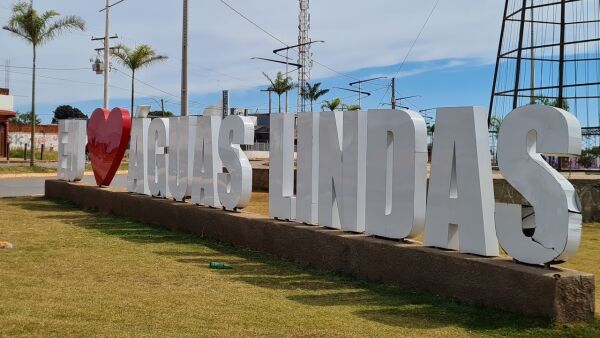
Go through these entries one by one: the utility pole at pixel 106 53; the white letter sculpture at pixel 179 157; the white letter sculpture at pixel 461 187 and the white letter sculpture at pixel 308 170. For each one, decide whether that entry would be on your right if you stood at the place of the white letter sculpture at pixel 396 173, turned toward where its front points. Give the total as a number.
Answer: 3

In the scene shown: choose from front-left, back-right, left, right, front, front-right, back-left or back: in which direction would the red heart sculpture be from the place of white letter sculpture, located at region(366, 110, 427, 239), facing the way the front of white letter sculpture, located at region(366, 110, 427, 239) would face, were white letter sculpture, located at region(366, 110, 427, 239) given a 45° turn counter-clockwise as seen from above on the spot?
back-right

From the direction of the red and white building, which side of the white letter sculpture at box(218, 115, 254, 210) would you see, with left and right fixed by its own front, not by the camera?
right

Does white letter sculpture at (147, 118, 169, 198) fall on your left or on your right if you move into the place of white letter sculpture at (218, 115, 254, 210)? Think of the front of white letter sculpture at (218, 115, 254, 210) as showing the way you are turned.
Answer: on your right

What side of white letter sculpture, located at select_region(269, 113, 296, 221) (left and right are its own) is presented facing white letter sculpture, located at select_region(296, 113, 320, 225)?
left

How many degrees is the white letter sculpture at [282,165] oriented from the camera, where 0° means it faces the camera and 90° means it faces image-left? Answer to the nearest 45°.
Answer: approximately 45°

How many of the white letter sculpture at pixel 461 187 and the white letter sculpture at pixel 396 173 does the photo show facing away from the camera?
0

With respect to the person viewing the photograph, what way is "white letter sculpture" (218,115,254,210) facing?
facing the viewer and to the left of the viewer

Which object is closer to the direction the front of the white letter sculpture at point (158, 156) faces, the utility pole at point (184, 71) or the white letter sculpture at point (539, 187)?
the white letter sculpture

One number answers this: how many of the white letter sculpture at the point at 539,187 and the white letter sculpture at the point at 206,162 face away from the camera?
0

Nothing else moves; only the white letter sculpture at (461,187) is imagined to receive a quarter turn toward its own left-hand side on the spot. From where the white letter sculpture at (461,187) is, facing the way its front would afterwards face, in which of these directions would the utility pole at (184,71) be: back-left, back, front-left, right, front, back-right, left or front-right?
back
